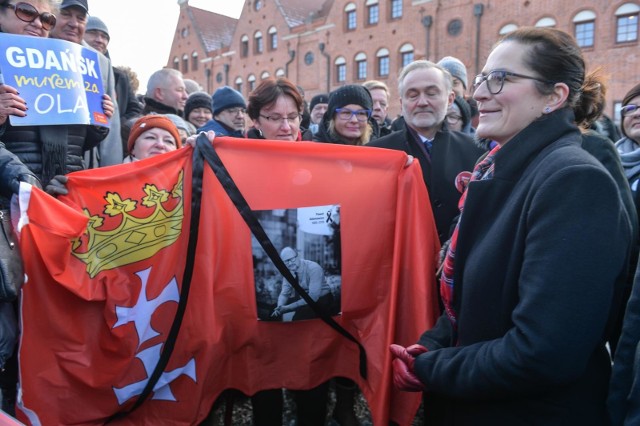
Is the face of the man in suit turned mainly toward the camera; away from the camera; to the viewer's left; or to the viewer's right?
toward the camera

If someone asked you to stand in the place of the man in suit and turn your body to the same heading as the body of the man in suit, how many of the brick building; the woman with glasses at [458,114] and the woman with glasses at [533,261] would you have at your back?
2

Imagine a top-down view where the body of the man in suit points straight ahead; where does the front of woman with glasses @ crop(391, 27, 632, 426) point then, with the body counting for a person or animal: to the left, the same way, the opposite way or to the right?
to the right

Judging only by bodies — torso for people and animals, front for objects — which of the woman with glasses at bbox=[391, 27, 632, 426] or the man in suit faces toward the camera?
the man in suit

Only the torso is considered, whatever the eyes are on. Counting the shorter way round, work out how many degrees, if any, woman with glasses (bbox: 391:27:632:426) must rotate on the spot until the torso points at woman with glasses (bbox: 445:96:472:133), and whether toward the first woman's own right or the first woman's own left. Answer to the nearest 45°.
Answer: approximately 90° to the first woman's own right

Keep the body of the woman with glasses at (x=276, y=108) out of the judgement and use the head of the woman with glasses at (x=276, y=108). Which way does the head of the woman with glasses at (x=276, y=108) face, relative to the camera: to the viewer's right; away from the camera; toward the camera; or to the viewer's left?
toward the camera

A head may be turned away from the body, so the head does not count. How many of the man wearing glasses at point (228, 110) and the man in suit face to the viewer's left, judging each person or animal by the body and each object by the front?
0

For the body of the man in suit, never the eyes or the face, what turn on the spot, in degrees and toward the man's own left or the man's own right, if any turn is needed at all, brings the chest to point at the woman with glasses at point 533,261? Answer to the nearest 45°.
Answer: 0° — they already face them

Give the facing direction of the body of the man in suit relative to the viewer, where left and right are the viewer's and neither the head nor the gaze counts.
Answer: facing the viewer

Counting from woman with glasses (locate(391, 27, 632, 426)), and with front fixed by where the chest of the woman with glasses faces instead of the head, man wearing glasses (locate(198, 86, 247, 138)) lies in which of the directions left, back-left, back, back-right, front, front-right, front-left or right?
front-right

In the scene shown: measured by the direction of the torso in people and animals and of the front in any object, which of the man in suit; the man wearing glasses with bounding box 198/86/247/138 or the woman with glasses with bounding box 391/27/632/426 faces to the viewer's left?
the woman with glasses

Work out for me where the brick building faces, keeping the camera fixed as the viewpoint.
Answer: facing the viewer and to the left of the viewer

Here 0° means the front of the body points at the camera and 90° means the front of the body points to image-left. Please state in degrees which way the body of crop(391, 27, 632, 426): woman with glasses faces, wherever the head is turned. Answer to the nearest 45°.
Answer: approximately 90°

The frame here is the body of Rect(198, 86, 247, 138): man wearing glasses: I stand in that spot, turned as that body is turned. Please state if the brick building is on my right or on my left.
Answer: on my left

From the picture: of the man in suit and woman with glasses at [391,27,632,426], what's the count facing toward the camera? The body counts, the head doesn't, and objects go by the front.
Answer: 1

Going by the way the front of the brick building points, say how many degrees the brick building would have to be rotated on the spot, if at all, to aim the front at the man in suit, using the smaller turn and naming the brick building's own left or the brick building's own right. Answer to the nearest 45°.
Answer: approximately 45° to the brick building's own left
